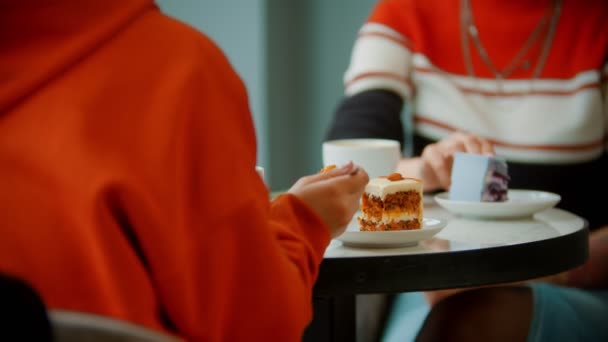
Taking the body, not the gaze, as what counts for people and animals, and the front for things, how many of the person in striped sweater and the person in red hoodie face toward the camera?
1

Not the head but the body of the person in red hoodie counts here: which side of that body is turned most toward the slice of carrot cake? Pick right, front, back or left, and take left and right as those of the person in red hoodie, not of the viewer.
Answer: front

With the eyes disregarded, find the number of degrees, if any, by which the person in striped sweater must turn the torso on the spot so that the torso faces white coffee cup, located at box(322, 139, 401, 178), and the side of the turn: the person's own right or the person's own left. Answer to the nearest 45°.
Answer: approximately 45° to the person's own right

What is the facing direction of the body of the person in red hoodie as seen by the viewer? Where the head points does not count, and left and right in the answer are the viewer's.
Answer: facing away from the viewer and to the right of the viewer

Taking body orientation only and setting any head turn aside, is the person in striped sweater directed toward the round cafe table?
yes

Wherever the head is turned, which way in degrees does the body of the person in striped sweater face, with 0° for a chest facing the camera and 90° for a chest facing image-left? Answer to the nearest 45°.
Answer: approximately 0°

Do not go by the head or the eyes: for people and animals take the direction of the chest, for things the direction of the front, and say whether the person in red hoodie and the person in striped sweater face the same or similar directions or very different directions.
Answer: very different directions
